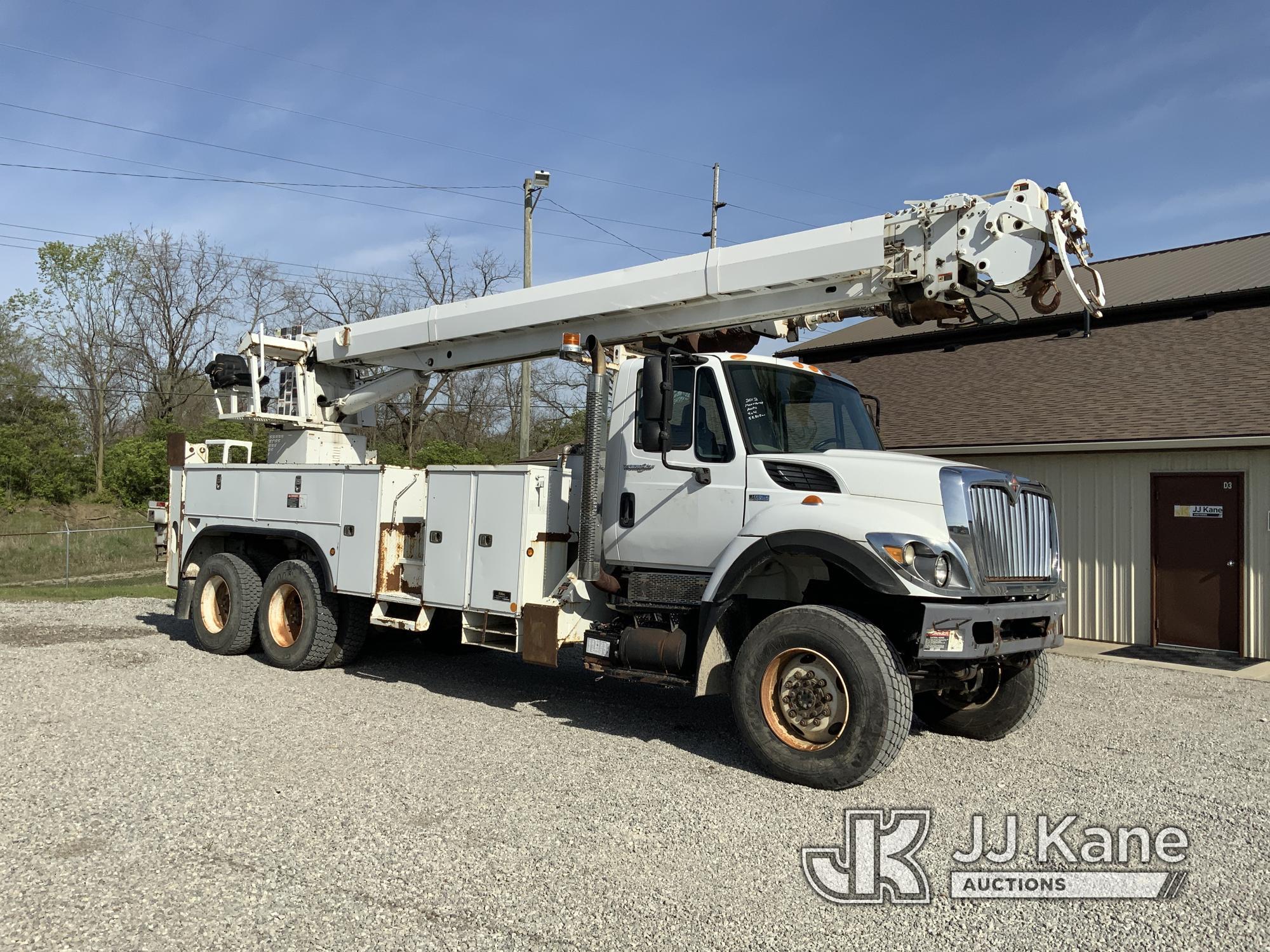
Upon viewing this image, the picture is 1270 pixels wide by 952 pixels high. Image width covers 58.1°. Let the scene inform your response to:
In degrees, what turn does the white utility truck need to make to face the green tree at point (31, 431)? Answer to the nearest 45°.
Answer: approximately 180°

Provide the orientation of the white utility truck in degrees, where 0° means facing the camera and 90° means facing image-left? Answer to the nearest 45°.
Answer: approximately 315°

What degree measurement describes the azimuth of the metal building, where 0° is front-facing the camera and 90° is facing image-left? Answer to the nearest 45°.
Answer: approximately 0°

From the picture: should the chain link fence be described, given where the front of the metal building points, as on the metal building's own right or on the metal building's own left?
on the metal building's own right

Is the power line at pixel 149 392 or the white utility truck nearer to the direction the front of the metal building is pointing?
the white utility truck

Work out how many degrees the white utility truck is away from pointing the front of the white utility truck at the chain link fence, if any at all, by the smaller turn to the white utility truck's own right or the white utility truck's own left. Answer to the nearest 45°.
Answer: approximately 180°

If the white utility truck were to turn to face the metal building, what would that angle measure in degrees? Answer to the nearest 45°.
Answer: approximately 90° to its left
